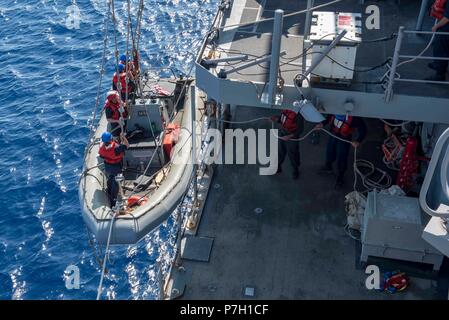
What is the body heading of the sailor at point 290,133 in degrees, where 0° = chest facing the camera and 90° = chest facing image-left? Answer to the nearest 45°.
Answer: approximately 45°

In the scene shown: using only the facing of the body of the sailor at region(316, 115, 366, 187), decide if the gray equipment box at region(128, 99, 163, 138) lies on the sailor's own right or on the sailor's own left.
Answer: on the sailor's own right

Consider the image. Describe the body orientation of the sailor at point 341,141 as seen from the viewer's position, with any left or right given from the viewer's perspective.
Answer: facing the viewer and to the left of the viewer

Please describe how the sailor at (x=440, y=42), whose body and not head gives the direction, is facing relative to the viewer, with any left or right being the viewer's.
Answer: facing to the left of the viewer

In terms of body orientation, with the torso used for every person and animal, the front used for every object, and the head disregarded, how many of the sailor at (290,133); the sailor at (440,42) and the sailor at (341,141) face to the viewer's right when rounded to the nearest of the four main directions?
0

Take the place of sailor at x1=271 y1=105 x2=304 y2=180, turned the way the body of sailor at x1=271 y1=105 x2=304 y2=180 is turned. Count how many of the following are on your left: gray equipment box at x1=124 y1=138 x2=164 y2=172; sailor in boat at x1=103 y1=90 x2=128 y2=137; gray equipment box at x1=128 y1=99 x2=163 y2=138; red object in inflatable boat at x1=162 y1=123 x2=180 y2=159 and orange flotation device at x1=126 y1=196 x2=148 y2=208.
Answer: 0

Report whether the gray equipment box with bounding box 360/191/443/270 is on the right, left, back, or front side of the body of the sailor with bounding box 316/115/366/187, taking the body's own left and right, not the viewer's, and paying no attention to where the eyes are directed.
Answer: left

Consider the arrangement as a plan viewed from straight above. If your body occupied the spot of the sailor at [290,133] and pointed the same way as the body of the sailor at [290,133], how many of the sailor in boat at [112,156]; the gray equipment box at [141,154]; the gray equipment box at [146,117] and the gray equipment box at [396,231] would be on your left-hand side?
1

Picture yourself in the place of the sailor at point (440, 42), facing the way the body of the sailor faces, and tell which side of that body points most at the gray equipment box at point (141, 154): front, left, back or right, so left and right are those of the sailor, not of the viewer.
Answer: front

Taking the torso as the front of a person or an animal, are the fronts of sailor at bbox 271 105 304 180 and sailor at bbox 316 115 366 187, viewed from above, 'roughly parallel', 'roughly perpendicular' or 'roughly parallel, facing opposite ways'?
roughly parallel

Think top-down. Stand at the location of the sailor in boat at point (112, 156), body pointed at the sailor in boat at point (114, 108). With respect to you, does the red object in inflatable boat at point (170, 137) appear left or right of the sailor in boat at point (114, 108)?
right

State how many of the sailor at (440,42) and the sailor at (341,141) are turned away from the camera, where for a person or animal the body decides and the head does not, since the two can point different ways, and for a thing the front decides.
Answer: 0

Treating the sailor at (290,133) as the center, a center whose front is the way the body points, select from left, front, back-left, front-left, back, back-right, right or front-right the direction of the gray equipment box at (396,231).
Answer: left
